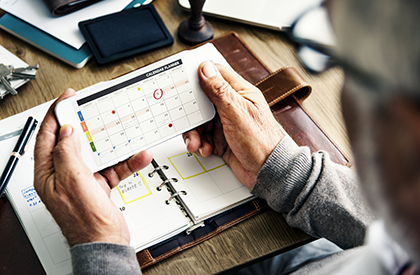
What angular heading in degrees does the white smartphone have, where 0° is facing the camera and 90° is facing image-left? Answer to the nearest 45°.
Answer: approximately 0°
